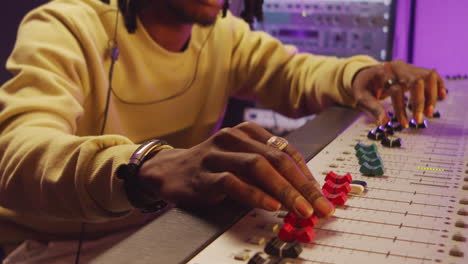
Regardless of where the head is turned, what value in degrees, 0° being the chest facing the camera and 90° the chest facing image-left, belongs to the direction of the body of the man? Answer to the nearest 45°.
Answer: approximately 315°
